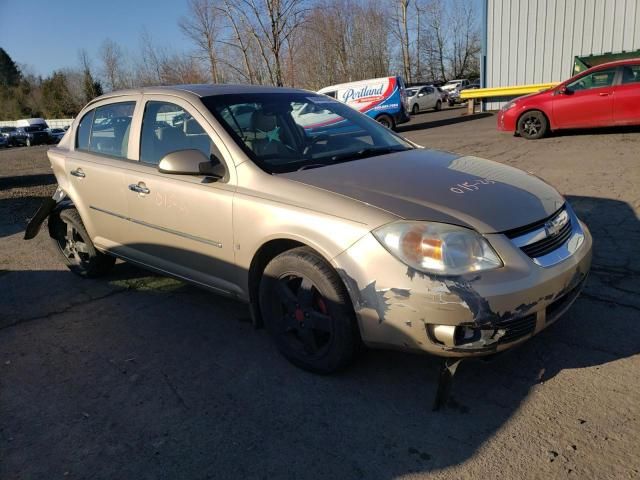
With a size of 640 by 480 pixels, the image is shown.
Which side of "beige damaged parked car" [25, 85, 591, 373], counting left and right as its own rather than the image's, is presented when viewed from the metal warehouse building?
left

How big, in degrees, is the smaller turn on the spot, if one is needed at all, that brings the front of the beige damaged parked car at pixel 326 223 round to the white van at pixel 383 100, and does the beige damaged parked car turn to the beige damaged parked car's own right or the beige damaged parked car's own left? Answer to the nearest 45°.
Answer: approximately 135° to the beige damaged parked car's own left

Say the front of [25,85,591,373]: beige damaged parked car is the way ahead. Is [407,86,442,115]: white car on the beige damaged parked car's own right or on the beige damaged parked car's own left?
on the beige damaged parked car's own left

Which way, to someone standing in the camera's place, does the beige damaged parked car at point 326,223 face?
facing the viewer and to the right of the viewer

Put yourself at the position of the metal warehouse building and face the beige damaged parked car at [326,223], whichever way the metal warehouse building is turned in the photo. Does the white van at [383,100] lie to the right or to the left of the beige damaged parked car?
right
